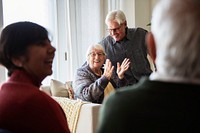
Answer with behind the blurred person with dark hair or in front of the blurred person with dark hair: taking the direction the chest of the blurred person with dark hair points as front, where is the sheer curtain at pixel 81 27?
in front

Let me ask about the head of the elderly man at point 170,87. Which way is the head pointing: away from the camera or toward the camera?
away from the camera

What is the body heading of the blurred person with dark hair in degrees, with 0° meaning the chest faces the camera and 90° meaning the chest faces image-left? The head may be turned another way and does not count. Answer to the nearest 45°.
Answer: approximately 225°

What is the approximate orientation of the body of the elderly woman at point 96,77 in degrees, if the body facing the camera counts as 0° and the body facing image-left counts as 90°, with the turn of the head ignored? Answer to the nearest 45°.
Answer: approximately 315°

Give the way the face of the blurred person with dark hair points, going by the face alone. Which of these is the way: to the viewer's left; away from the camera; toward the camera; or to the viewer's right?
to the viewer's right

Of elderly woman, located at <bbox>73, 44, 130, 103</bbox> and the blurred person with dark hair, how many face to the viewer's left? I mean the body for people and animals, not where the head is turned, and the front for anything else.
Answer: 0

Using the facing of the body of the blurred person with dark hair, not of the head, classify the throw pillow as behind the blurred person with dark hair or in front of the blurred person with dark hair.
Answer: in front

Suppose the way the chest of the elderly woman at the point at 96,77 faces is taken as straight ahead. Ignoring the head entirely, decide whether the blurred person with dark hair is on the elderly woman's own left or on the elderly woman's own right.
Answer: on the elderly woman's own right
